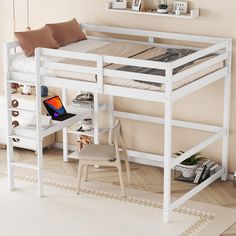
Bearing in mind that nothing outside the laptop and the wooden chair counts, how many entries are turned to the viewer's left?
1

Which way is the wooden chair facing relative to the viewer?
to the viewer's left

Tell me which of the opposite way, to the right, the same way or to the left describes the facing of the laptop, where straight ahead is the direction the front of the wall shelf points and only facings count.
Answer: to the left

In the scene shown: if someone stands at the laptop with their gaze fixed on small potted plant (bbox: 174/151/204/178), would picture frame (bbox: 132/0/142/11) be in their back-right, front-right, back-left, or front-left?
front-left

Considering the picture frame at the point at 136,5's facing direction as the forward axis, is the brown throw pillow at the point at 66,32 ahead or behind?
ahead

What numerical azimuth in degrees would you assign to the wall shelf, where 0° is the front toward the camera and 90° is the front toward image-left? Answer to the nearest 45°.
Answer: approximately 45°

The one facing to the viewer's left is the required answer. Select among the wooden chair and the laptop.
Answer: the wooden chair

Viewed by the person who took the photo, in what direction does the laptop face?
facing the viewer and to the right of the viewer
